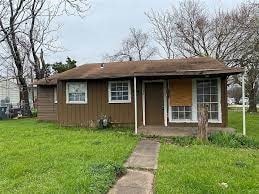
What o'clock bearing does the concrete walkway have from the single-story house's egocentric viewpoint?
The concrete walkway is roughly at 12 o'clock from the single-story house.

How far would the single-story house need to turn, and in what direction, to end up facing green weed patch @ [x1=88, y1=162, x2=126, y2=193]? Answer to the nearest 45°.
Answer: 0° — it already faces it

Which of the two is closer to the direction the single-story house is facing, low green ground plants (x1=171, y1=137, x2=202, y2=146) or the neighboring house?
the low green ground plants

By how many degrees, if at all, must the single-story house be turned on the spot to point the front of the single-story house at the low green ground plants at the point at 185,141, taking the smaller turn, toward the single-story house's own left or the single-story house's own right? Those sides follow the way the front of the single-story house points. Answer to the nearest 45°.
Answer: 0° — it already faces it

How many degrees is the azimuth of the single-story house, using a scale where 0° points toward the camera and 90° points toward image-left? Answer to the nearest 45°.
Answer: approximately 0°

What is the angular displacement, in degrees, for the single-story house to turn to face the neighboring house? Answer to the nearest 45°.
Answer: approximately 135° to its right
